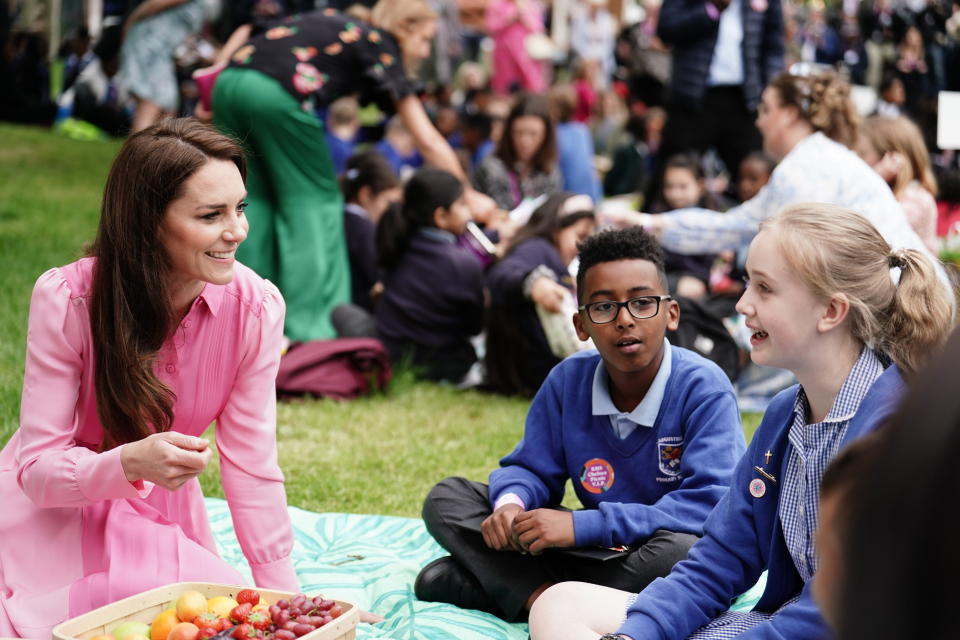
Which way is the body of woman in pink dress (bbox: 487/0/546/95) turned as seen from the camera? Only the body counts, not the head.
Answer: toward the camera

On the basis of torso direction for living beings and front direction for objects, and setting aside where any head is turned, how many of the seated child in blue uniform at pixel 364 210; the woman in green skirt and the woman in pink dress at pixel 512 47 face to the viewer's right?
2

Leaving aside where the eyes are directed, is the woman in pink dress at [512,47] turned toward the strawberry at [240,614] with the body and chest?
yes

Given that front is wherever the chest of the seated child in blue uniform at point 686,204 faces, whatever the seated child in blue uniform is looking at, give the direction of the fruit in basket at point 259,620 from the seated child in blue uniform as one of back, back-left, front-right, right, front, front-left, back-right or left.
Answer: front

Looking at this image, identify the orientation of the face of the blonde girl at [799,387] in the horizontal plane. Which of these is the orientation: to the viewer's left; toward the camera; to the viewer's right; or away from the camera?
to the viewer's left

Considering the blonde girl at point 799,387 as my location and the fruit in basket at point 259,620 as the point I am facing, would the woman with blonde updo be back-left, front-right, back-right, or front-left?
back-right

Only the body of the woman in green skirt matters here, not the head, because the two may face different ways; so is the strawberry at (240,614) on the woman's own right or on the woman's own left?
on the woman's own right

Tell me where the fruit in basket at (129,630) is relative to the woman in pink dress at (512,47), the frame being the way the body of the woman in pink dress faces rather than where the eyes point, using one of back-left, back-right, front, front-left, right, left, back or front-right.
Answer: front

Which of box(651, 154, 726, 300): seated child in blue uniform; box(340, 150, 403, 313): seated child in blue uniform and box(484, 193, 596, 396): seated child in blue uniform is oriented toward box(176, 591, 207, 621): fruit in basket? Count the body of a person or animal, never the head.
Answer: box(651, 154, 726, 300): seated child in blue uniform

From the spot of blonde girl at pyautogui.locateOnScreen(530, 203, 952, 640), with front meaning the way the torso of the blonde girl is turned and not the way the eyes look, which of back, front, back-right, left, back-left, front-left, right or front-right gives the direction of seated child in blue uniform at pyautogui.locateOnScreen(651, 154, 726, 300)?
back-right

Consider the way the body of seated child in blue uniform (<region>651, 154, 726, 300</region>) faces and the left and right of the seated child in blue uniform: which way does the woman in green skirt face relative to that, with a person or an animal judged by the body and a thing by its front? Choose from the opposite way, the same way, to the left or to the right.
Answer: to the left

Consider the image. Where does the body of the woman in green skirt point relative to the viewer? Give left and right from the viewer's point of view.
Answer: facing to the right of the viewer

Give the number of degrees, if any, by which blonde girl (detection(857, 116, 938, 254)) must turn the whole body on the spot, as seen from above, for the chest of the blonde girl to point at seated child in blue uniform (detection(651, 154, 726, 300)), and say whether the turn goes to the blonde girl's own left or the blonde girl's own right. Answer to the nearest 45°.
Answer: approximately 45° to the blonde girl's own right
